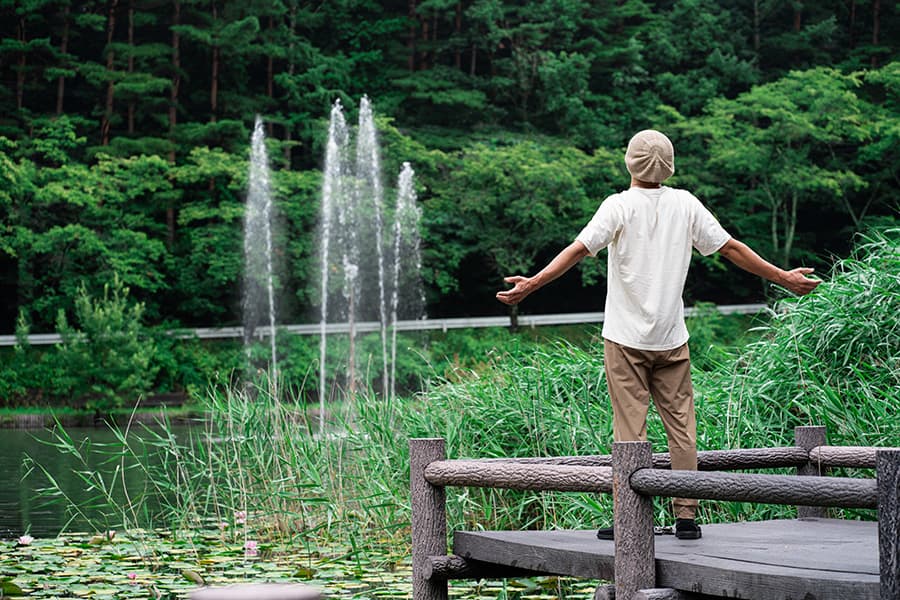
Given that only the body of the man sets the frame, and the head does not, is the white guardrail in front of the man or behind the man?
in front

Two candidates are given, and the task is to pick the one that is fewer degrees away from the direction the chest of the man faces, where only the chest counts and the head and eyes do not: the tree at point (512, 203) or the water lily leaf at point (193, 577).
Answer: the tree

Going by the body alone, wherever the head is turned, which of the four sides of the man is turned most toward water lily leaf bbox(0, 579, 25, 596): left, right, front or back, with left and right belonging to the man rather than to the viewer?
left

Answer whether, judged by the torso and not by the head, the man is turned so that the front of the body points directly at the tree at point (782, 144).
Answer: yes

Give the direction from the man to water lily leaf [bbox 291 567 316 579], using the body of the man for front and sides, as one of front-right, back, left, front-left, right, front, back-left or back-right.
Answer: front-left

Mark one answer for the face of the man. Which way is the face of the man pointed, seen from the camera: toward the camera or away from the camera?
away from the camera

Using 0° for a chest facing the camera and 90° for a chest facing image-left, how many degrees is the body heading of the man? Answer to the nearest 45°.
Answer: approximately 180°
